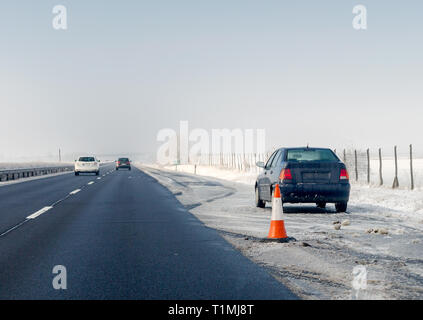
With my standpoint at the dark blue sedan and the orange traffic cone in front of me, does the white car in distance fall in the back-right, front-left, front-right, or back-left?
back-right

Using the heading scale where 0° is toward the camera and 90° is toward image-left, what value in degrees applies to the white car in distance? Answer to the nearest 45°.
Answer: approximately 180°

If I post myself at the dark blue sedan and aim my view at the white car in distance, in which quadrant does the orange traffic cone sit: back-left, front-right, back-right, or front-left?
back-left

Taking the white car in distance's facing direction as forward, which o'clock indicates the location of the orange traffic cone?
The orange traffic cone is roughly at 6 o'clock from the white car in distance.

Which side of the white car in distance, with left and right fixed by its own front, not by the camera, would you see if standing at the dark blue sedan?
back
